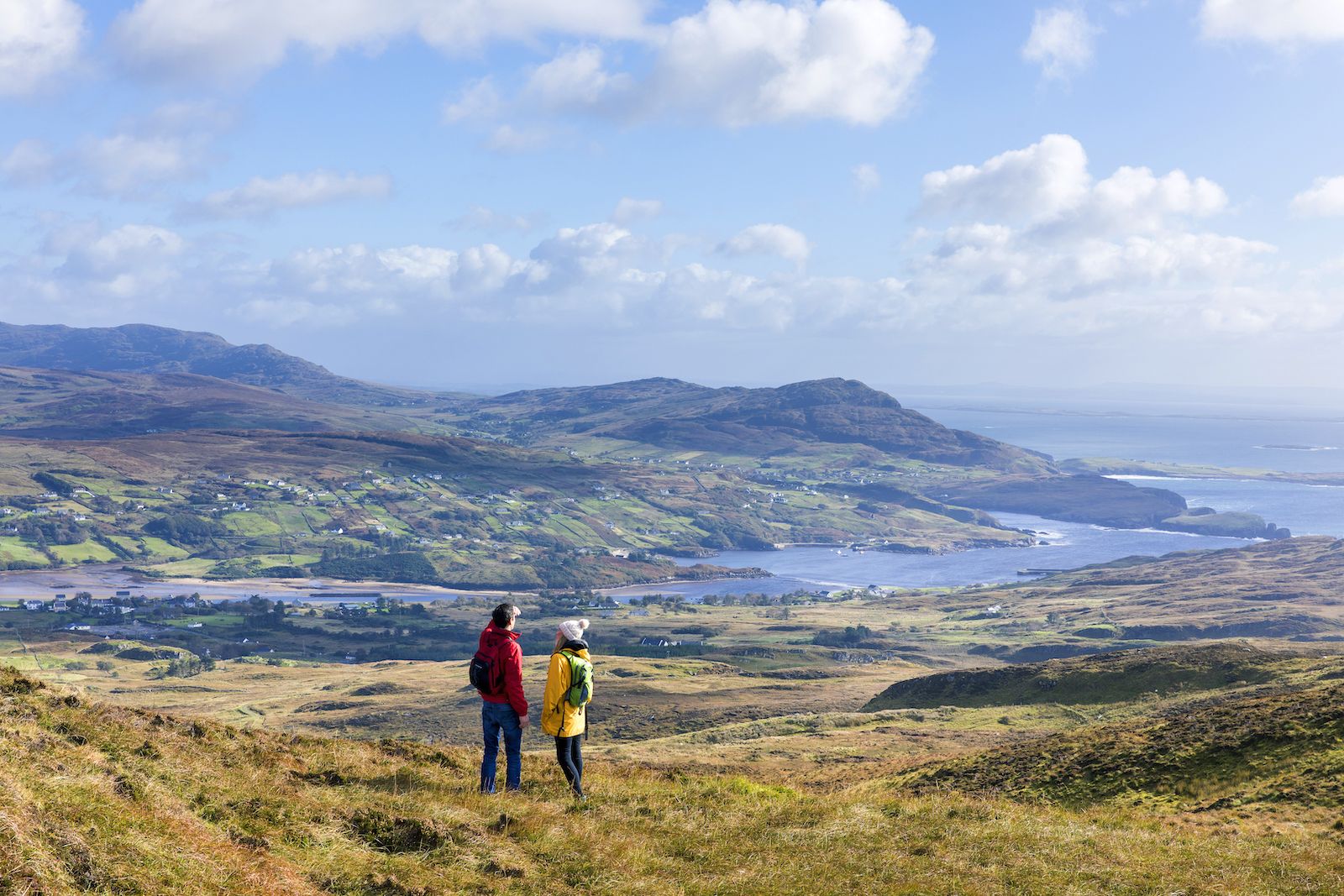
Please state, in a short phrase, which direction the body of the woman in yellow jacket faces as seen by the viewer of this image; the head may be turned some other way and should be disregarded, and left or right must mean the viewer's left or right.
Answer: facing away from the viewer and to the left of the viewer

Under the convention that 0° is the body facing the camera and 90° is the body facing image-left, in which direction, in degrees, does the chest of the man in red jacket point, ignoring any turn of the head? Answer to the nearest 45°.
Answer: approximately 225°

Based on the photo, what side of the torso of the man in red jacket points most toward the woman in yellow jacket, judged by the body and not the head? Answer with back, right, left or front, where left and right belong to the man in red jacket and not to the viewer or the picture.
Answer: right
